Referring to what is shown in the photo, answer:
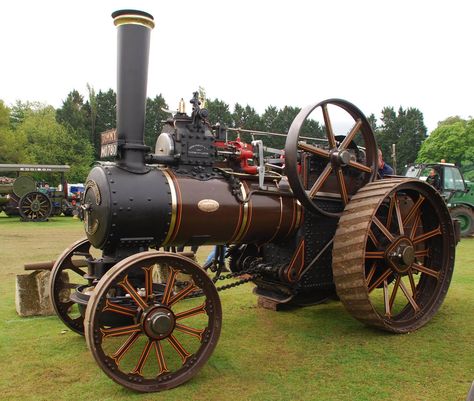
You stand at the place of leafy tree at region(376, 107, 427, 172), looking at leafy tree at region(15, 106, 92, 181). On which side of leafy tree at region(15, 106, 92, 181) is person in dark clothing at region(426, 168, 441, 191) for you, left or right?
left

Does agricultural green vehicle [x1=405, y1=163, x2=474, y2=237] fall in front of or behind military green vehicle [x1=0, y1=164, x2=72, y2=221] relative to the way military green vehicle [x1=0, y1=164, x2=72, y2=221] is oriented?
behind

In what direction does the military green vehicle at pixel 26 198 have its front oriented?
to the viewer's left

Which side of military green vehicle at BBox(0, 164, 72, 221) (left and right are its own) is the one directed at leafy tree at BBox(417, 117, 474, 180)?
back

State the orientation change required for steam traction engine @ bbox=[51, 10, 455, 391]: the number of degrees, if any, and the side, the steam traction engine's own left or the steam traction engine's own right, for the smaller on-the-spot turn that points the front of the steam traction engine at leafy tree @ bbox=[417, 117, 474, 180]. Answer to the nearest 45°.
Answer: approximately 180°

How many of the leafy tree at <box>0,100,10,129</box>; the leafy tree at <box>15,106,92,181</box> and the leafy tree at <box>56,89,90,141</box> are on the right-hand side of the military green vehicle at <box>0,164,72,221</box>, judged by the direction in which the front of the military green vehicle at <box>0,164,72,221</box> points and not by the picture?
3

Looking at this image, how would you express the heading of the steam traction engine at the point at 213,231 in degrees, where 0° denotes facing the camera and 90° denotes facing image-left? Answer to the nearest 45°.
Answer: approximately 45°

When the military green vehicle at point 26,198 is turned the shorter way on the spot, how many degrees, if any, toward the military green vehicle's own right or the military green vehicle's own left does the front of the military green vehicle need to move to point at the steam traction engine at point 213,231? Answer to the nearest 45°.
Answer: approximately 90° to the military green vehicle's own left

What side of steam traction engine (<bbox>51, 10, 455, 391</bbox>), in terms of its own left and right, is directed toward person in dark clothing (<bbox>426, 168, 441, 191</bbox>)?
back
